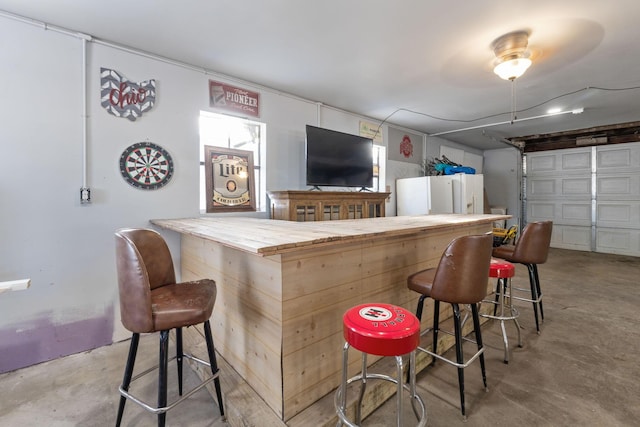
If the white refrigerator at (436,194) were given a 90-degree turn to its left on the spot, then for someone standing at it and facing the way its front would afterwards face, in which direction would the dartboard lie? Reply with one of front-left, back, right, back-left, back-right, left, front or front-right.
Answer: back

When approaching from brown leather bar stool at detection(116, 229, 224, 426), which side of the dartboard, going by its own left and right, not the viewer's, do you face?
front

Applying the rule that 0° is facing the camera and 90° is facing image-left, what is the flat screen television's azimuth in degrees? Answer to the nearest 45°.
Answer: approximately 315°

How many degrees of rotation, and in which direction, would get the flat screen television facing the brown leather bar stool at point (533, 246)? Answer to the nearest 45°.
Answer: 0° — it already faces it

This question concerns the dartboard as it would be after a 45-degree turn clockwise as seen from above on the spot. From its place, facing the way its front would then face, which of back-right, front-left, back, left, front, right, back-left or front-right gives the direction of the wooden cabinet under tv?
back-left

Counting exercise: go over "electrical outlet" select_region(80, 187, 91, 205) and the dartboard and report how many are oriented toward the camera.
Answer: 2

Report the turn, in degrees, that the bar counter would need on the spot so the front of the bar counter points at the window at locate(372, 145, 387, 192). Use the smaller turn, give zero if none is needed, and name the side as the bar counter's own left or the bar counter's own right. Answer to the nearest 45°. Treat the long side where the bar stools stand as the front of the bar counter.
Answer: approximately 135° to the bar counter's own left

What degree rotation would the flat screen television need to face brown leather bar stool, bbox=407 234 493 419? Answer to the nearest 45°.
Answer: approximately 45° to its right

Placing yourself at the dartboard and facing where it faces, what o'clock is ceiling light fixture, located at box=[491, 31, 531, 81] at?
The ceiling light fixture is roughly at 10 o'clock from the dartboard.

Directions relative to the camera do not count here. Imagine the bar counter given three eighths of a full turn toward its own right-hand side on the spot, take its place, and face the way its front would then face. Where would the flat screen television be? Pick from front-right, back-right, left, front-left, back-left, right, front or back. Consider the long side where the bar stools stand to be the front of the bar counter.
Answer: right

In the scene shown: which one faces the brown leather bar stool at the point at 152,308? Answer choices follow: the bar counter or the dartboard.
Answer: the dartboard

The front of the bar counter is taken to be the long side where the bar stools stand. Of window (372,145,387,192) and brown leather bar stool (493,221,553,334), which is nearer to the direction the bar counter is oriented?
the brown leather bar stool

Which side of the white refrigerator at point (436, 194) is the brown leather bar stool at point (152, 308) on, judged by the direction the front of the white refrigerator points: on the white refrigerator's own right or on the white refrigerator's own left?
on the white refrigerator's own right

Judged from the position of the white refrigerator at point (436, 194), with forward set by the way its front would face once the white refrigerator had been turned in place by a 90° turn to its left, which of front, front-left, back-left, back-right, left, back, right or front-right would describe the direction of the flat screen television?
back

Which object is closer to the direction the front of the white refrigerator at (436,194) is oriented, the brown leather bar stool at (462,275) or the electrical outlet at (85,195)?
the brown leather bar stool

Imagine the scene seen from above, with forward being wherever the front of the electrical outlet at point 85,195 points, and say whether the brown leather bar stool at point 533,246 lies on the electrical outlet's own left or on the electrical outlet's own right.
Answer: on the electrical outlet's own left

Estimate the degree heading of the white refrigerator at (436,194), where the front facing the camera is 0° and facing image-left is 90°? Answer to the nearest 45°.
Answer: approximately 315°

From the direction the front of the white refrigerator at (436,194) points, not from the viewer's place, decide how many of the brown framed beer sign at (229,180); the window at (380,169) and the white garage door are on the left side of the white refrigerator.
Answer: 1
